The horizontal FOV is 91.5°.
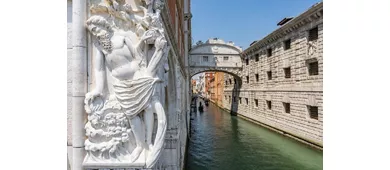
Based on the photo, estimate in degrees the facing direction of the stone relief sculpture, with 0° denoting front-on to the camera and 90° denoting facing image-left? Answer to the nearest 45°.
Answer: approximately 0°
